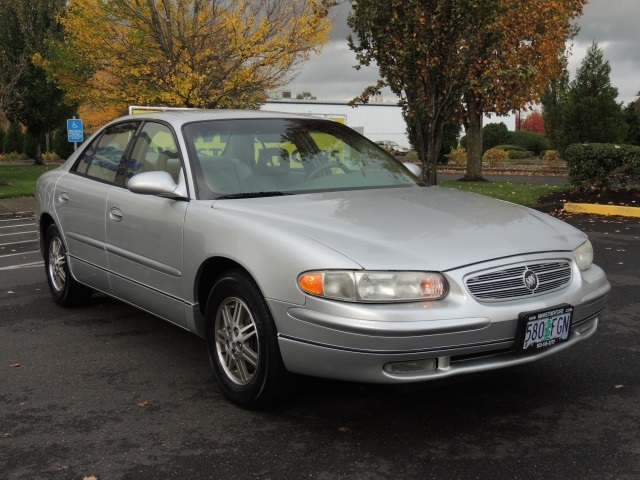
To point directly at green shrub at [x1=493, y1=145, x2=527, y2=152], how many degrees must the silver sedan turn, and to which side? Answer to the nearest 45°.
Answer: approximately 135° to its left

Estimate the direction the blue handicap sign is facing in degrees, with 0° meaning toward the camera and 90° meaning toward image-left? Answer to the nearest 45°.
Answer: approximately 0°

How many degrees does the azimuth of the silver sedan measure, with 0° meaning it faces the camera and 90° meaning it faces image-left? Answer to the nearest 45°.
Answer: approximately 315°

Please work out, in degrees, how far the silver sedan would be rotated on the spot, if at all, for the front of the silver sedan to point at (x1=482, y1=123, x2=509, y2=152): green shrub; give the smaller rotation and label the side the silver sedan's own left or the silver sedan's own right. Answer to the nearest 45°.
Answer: approximately 135° to the silver sedan's own left

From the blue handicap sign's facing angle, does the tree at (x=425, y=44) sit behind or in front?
in front

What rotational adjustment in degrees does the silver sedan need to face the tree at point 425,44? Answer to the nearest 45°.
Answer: approximately 135° to its left

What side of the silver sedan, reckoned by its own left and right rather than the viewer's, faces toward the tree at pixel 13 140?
back

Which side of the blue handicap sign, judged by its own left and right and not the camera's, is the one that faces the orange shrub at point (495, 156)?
left

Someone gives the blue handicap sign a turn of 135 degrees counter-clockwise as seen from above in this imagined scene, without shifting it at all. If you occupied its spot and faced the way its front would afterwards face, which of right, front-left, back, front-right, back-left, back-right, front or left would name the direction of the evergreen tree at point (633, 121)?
front-right
